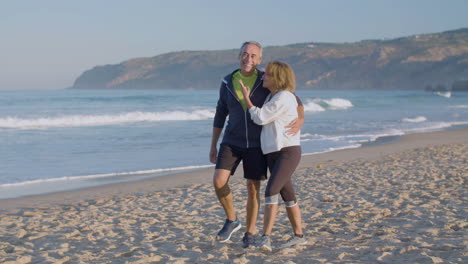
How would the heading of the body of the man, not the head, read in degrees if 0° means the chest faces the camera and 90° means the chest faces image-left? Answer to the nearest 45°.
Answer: approximately 0°

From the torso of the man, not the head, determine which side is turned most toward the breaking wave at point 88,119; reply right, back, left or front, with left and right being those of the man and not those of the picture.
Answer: back

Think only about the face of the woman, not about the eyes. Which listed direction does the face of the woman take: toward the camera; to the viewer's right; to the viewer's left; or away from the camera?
to the viewer's left
